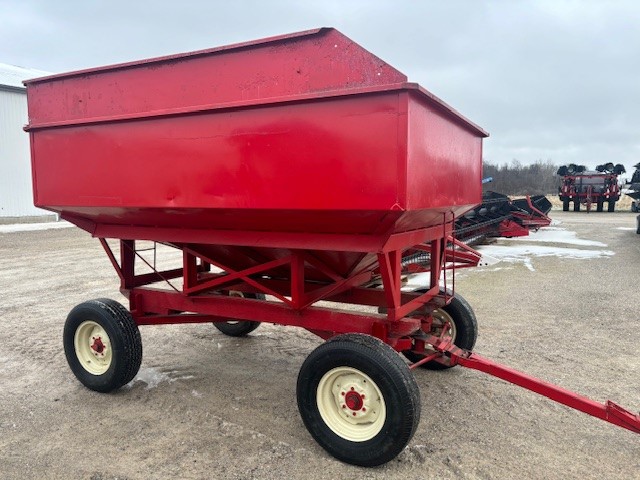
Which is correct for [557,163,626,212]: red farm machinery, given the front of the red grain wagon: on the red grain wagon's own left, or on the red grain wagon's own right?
on the red grain wagon's own left

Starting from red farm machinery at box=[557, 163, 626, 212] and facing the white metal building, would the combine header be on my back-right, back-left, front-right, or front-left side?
front-left

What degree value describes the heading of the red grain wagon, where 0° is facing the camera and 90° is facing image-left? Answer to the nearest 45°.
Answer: approximately 315°

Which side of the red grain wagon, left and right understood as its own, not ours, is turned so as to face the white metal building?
back

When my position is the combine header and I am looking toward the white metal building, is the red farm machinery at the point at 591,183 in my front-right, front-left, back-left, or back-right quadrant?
back-right

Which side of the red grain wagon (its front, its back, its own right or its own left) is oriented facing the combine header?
left
